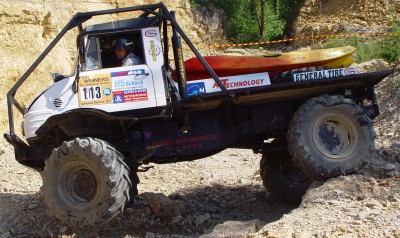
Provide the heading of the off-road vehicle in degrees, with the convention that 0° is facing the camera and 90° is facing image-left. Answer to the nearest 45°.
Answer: approximately 90°
